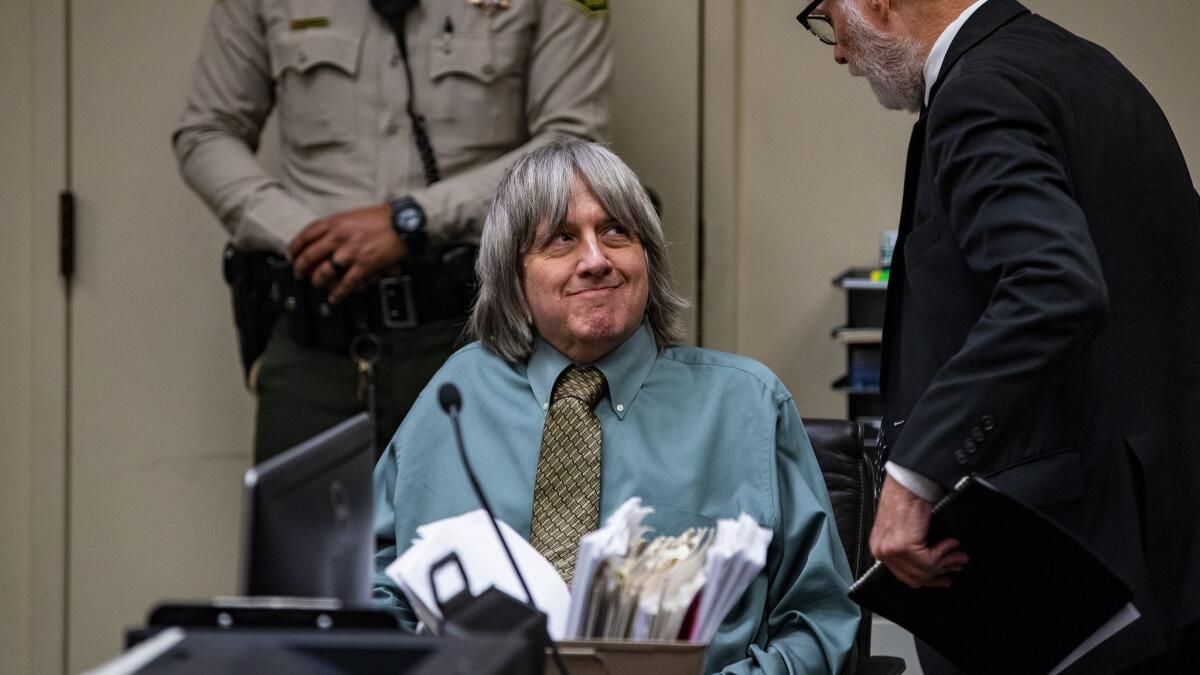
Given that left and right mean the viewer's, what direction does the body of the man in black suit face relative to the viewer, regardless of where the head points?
facing to the left of the viewer

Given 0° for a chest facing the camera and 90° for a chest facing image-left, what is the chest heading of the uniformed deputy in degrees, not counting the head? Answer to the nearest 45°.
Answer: approximately 0°

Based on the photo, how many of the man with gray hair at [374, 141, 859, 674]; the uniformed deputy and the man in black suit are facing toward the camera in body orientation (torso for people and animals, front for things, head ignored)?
2

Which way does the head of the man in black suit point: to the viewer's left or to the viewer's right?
to the viewer's left

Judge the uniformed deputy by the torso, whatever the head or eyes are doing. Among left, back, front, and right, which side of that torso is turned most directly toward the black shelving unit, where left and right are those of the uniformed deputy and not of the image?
left

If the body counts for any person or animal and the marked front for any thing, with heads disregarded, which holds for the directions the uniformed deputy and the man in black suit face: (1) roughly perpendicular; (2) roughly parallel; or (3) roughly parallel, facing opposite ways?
roughly perpendicular

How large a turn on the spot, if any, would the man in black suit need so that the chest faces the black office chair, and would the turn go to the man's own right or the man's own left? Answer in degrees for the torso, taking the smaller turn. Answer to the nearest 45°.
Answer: approximately 45° to the man's own right

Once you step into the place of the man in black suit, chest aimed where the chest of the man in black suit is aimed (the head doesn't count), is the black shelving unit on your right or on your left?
on your right
